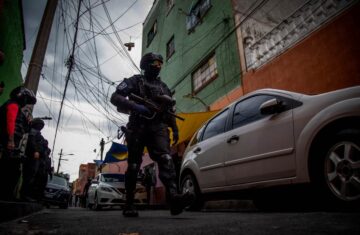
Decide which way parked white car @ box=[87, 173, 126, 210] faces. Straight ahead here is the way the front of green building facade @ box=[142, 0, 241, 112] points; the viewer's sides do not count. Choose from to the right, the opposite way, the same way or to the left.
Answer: to the left

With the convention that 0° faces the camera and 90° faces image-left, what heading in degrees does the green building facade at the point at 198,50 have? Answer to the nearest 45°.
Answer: approximately 45°

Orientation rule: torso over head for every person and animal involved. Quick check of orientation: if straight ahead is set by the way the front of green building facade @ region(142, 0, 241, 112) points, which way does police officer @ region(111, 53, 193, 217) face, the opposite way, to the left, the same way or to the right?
to the left

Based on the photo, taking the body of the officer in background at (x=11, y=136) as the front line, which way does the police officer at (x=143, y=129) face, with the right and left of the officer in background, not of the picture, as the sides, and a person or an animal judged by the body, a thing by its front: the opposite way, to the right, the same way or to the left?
to the right

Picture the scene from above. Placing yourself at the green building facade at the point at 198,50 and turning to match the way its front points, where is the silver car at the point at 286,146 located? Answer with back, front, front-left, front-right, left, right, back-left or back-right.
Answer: front-left

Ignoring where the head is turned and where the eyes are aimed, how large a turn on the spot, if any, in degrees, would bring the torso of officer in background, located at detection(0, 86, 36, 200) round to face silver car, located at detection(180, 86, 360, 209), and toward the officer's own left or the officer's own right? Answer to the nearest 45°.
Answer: approximately 45° to the officer's own right

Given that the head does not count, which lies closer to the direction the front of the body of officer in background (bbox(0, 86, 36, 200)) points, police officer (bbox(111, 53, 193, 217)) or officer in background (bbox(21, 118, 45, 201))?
the police officer

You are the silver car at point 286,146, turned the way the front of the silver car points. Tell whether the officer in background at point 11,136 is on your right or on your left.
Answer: on your right

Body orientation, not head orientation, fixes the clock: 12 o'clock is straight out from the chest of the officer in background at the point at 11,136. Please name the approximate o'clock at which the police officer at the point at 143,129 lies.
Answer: The police officer is roughly at 1 o'clock from the officer in background.

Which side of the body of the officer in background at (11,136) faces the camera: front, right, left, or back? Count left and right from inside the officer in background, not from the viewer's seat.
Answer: right

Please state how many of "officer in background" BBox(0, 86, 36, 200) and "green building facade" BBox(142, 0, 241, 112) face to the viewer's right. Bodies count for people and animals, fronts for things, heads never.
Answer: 1

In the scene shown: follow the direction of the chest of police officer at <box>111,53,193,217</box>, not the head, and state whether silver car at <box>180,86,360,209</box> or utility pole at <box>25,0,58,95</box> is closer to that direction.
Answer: the silver car

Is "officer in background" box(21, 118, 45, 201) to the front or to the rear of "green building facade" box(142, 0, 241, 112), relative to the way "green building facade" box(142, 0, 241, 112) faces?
to the front

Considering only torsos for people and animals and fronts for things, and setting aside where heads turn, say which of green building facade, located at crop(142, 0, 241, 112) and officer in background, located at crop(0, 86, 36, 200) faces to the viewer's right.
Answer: the officer in background
